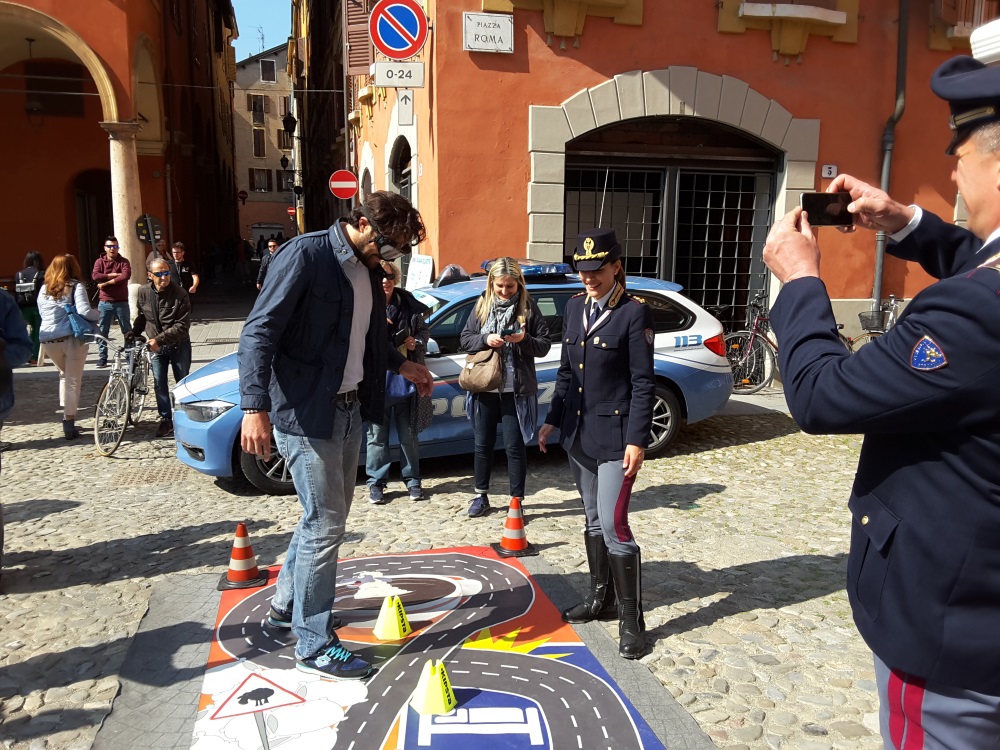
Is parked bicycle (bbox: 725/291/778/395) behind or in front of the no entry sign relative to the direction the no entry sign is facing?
in front

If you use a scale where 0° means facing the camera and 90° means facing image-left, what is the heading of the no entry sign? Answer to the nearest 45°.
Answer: approximately 0°

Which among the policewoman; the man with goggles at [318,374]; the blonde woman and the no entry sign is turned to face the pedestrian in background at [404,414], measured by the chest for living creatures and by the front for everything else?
the no entry sign

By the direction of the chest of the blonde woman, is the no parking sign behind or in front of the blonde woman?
behind

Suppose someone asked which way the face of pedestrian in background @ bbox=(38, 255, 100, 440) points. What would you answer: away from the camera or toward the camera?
away from the camera

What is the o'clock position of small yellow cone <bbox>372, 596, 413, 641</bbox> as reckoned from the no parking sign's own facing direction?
The small yellow cone is roughly at 12 o'clock from the no parking sign.

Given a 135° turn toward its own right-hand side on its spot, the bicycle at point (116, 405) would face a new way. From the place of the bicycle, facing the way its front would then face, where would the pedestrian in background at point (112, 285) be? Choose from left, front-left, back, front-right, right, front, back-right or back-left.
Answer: front

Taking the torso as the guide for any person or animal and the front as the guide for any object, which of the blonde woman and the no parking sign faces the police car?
the no parking sign

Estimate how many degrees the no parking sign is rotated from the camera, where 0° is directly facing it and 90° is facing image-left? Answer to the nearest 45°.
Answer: approximately 0°

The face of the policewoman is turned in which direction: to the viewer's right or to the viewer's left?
to the viewer's left
